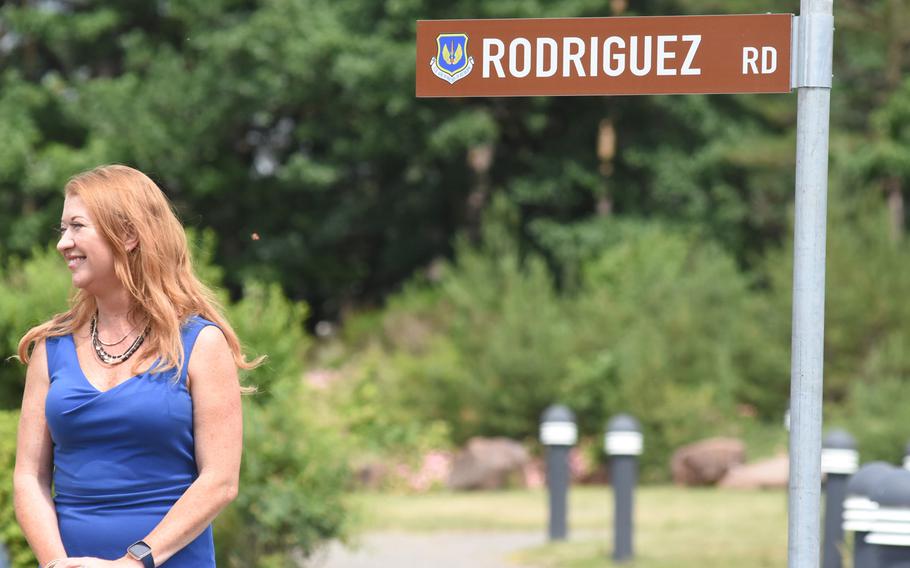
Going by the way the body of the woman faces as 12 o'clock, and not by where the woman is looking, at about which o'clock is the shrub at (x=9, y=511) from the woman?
The shrub is roughly at 4 o'clock from the woman.

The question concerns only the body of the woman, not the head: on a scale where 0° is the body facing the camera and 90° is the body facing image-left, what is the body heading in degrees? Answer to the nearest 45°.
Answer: approximately 45°

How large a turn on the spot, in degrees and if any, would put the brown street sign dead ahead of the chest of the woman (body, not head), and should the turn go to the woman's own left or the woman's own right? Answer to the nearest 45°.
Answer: approximately 135° to the woman's own left

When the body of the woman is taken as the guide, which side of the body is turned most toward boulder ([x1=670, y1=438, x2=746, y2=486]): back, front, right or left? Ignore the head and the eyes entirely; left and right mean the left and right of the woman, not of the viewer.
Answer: back

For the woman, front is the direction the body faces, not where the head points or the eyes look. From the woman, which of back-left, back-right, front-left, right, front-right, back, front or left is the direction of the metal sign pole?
back-left

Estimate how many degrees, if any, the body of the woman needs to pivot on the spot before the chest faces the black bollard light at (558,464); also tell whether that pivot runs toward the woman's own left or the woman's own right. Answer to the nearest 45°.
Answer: approximately 180°

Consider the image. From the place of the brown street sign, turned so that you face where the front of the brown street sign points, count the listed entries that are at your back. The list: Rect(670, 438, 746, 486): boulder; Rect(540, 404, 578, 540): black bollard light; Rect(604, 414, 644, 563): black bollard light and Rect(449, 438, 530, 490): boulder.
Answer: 4

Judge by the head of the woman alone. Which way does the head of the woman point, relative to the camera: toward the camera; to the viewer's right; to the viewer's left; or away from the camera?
to the viewer's left

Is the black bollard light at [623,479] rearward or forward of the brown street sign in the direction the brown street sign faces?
rearward

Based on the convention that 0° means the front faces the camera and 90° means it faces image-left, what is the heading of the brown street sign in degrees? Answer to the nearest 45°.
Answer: approximately 0°
